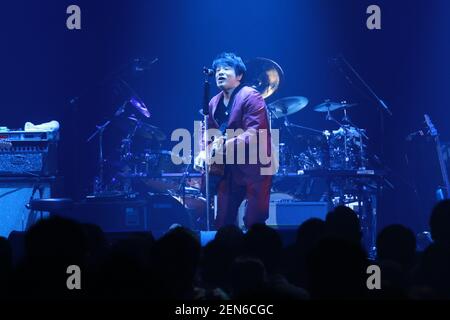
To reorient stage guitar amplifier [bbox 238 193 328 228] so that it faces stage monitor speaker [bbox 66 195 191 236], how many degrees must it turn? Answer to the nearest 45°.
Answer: approximately 90° to its right

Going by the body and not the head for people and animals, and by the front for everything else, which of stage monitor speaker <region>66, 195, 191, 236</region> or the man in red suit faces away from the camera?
the stage monitor speaker

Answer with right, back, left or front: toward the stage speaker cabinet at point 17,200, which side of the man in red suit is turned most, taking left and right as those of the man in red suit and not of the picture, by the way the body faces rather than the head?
right

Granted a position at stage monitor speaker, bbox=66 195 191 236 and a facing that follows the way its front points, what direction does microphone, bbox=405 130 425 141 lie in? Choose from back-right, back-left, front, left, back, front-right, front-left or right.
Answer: right

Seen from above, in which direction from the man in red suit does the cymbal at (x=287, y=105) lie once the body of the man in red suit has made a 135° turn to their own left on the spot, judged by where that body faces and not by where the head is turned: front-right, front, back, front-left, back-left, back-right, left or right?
left

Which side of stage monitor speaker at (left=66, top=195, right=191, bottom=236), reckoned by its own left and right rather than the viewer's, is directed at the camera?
back

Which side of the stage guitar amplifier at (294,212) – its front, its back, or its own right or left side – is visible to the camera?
front

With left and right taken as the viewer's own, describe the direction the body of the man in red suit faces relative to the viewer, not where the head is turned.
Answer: facing the viewer and to the left of the viewer
